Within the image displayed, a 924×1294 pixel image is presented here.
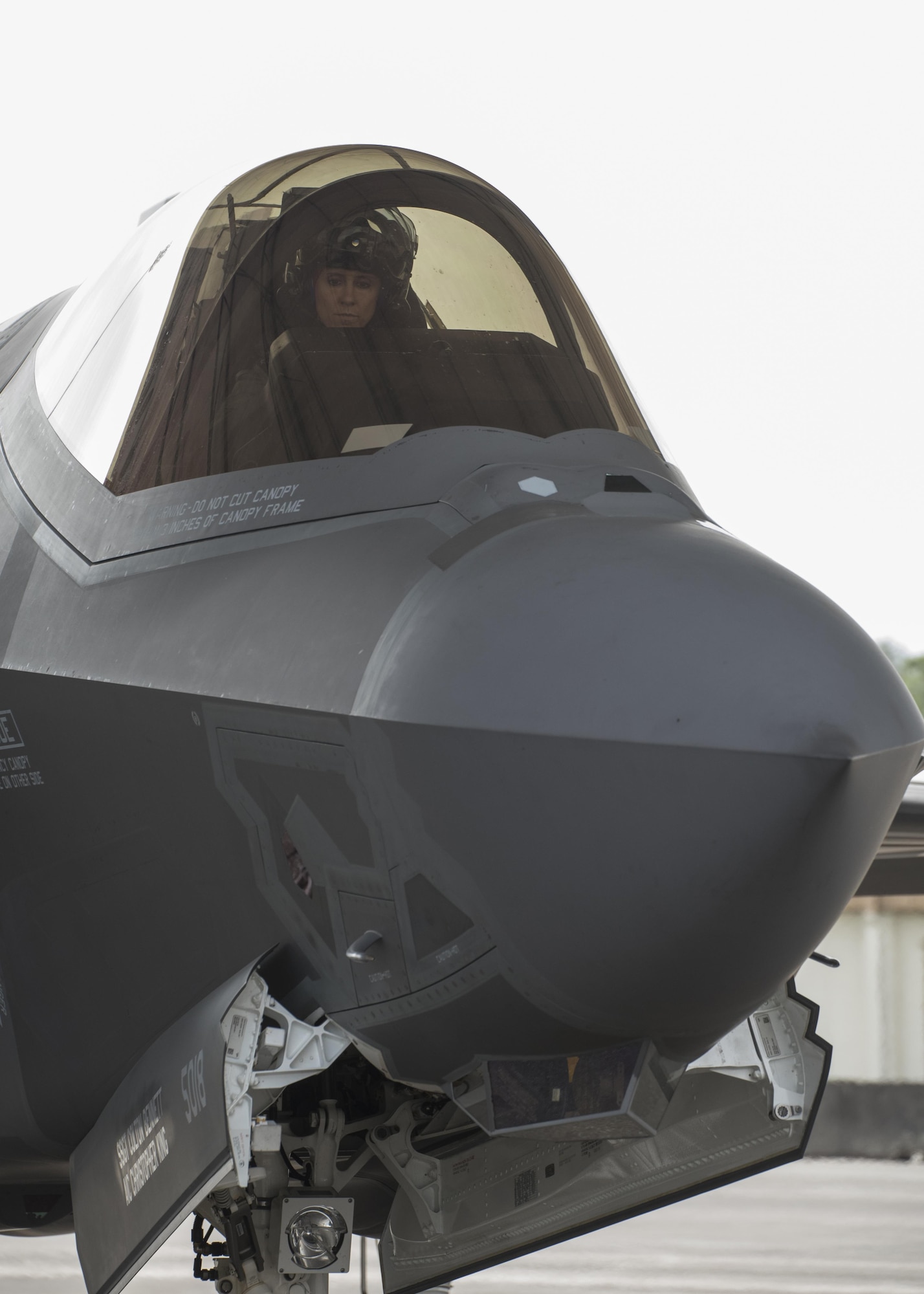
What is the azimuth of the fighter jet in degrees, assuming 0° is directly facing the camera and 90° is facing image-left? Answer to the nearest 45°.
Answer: approximately 315°
